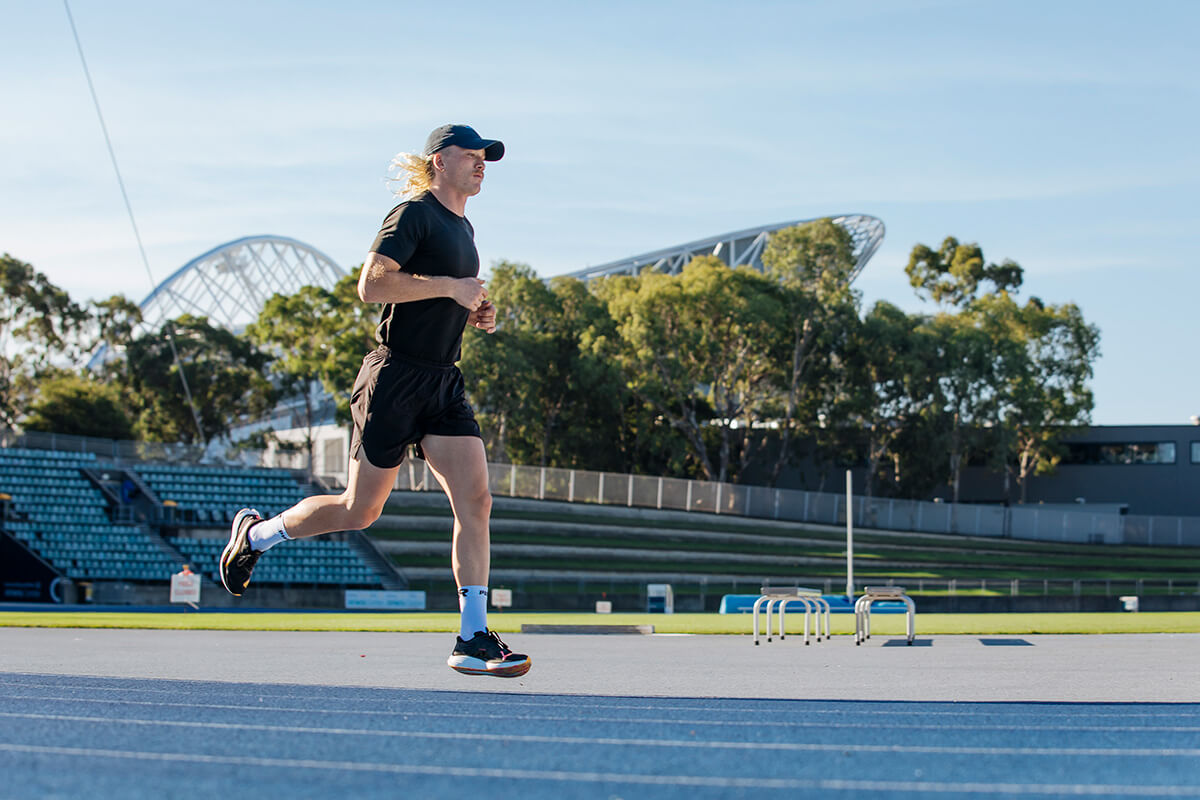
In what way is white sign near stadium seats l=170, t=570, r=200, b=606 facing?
toward the camera

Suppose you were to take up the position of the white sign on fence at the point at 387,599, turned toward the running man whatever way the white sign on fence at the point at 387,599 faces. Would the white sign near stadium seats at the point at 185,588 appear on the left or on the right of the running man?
right

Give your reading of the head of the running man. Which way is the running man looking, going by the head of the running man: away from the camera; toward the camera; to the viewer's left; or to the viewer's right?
to the viewer's right

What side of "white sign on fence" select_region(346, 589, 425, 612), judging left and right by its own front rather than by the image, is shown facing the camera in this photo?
front

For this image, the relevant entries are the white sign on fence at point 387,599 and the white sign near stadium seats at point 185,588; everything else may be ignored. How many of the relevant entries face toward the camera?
2

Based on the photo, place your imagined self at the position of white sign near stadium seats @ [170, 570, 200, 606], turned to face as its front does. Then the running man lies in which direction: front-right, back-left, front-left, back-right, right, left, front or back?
front

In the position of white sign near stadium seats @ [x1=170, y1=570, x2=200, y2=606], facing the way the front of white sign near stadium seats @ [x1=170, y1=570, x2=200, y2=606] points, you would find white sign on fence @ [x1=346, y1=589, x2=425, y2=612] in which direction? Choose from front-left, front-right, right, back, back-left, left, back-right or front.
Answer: back-left

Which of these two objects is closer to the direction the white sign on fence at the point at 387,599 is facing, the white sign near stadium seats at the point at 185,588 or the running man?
the running man

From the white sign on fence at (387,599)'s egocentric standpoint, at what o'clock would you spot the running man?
The running man is roughly at 12 o'clock from the white sign on fence.

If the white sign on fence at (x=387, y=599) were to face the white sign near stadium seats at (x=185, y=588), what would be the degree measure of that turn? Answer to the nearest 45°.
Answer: approximately 45° to its right
